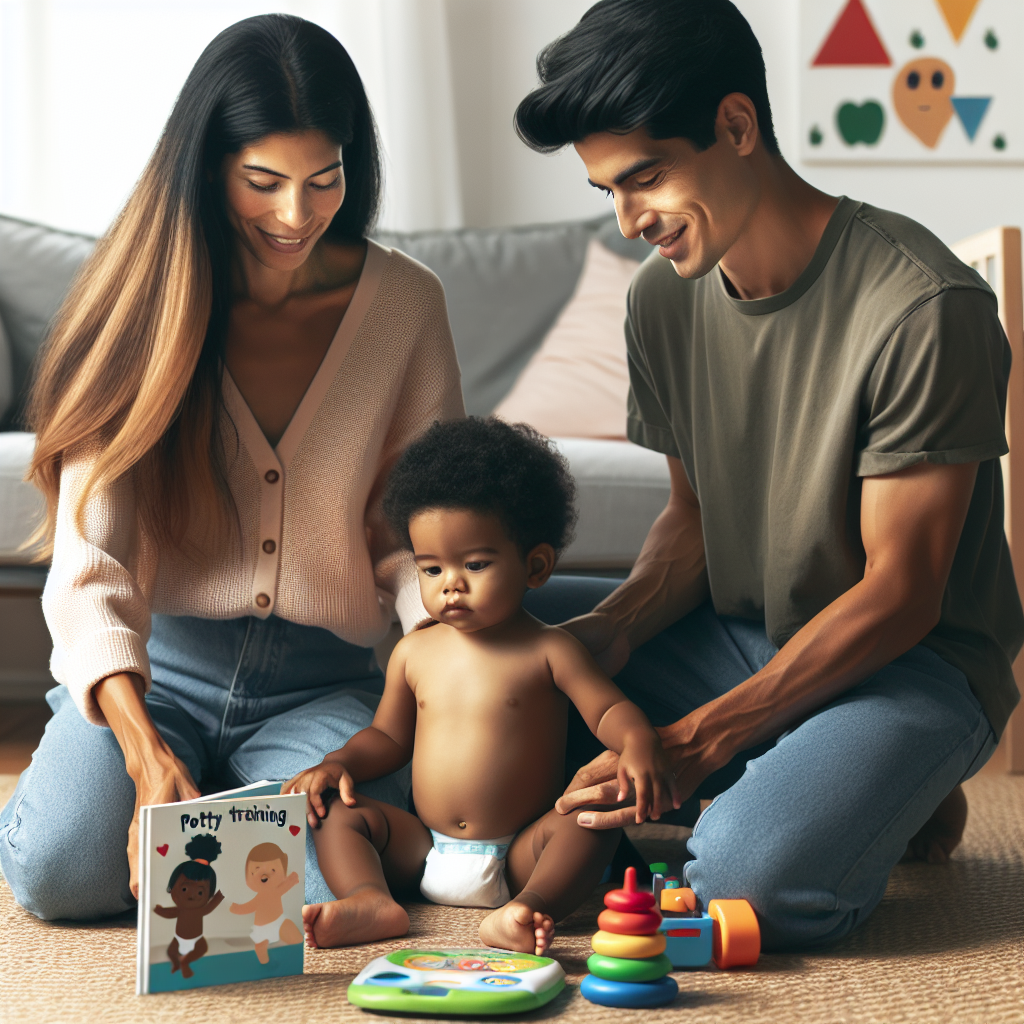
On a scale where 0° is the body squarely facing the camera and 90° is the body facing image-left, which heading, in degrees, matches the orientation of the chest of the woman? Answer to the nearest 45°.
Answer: approximately 0°

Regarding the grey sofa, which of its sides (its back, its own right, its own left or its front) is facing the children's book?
front

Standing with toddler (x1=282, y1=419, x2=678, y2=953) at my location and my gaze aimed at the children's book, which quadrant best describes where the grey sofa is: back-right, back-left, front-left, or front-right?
back-right

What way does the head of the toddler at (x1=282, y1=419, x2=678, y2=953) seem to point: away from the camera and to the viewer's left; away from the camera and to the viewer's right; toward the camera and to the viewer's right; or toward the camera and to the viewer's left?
toward the camera and to the viewer's left

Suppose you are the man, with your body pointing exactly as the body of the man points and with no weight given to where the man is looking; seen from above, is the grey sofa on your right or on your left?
on your right

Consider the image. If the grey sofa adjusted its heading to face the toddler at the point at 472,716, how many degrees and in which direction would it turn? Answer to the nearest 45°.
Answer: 0° — it already faces them

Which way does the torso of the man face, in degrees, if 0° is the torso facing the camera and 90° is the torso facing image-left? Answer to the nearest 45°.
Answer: approximately 45°

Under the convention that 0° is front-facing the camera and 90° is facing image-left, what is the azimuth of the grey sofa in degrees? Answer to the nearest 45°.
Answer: approximately 0°

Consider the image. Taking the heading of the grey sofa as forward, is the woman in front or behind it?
in front
